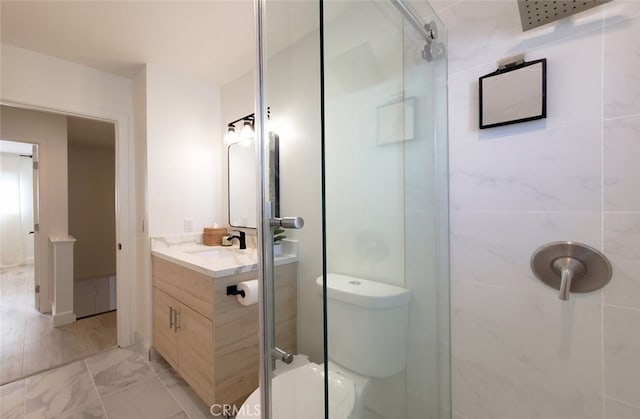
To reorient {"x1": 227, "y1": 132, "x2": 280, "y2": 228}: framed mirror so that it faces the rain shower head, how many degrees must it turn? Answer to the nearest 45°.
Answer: approximately 90° to its left

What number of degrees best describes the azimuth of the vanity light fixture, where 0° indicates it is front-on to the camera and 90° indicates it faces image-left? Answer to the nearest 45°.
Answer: approximately 45°

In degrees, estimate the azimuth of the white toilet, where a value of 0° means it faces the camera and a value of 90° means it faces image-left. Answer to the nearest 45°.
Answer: approximately 45°

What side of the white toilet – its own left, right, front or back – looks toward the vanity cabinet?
right

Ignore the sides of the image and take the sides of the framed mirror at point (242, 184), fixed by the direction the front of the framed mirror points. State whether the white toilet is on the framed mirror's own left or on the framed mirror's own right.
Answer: on the framed mirror's own left

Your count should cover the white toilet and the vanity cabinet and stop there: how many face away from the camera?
0
